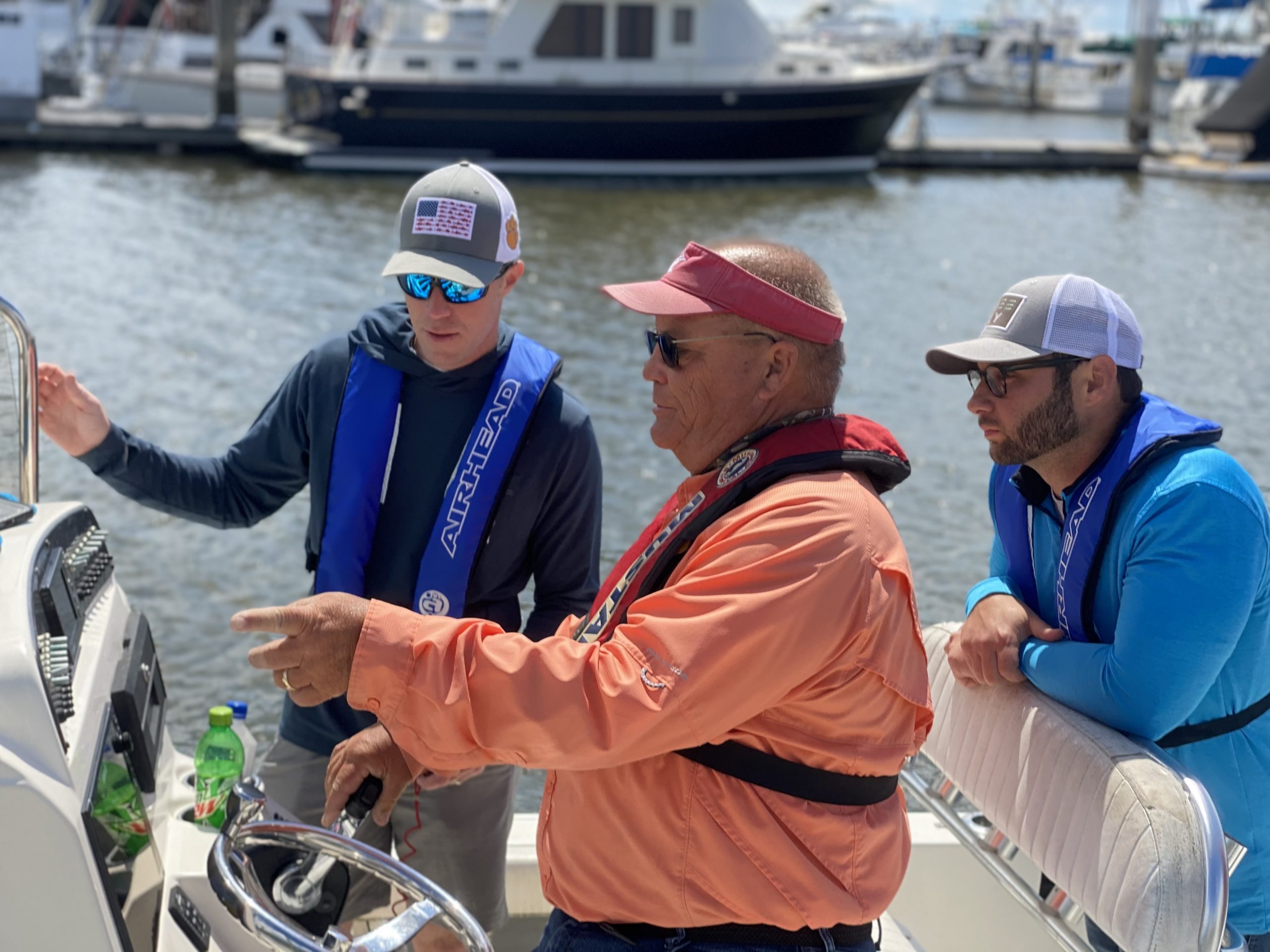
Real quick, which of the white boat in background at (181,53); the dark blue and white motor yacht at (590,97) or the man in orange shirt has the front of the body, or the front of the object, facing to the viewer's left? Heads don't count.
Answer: the man in orange shirt

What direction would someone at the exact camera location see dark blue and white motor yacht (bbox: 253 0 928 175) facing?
facing to the right of the viewer

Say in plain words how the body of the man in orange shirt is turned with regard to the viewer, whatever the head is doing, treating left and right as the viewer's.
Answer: facing to the left of the viewer

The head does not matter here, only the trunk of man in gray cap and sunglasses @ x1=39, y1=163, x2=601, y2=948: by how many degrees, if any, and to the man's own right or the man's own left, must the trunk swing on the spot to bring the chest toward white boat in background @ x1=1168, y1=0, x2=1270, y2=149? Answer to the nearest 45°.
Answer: approximately 180°

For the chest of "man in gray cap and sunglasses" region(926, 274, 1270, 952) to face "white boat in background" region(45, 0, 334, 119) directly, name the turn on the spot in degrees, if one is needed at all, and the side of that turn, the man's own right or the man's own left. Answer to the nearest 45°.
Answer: approximately 90° to the man's own right

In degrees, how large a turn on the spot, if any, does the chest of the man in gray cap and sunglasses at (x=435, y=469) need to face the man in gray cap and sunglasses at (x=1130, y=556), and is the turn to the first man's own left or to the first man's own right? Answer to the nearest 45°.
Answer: approximately 90° to the first man's own left

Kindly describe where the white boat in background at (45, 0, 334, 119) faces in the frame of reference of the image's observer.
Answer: facing to the right of the viewer

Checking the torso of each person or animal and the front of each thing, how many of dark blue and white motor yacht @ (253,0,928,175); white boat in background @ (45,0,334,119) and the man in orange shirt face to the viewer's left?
1

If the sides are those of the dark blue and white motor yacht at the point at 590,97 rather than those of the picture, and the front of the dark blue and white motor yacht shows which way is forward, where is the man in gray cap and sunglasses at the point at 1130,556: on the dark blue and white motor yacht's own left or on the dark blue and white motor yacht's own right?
on the dark blue and white motor yacht's own right

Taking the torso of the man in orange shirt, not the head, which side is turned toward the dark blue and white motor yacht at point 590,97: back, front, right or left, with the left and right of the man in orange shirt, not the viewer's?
right

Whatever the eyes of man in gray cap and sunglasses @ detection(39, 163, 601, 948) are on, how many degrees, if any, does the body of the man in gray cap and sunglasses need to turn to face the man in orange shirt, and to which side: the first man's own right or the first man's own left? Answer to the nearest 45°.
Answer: approximately 45° to the first man's own left

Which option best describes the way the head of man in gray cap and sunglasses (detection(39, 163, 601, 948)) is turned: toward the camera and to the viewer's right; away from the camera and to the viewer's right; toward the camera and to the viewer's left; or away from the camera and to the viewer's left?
toward the camera and to the viewer's left

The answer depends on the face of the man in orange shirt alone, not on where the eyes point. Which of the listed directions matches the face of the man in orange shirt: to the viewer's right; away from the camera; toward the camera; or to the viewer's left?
to the viewer's left
